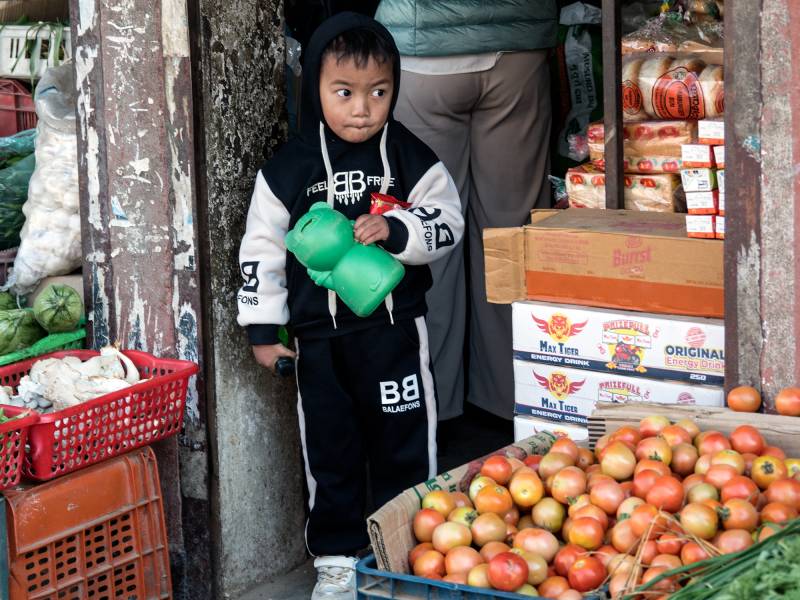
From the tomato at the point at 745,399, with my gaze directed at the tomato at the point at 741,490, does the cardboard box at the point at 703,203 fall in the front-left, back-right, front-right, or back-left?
back-right

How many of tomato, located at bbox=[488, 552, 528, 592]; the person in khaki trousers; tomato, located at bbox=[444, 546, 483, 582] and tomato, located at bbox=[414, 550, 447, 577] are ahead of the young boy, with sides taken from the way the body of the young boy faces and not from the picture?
3

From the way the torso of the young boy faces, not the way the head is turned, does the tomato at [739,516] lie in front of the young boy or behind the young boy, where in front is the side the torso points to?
in front
